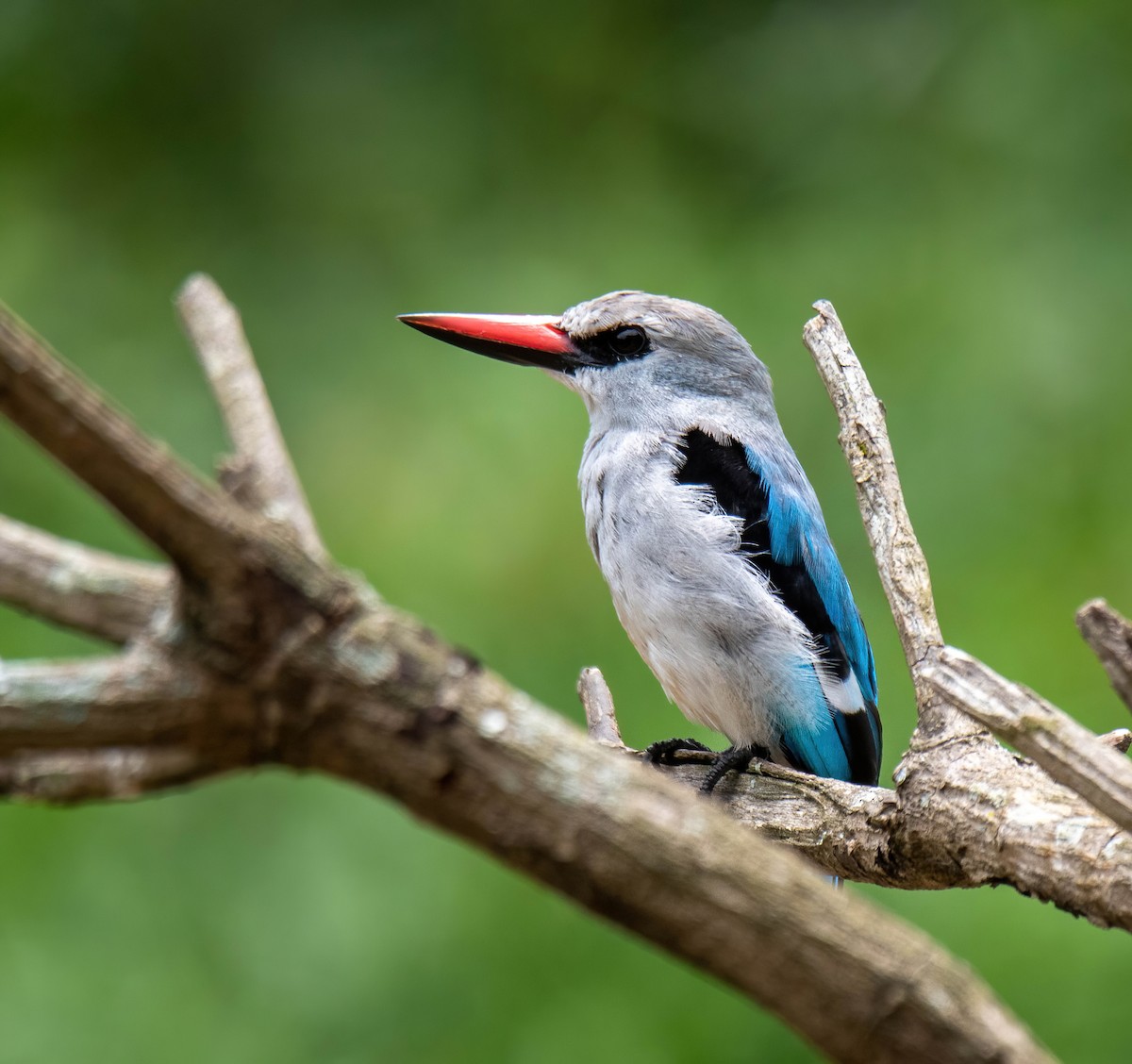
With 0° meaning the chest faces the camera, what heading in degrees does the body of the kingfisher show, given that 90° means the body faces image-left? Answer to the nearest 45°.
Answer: approximately 90°
